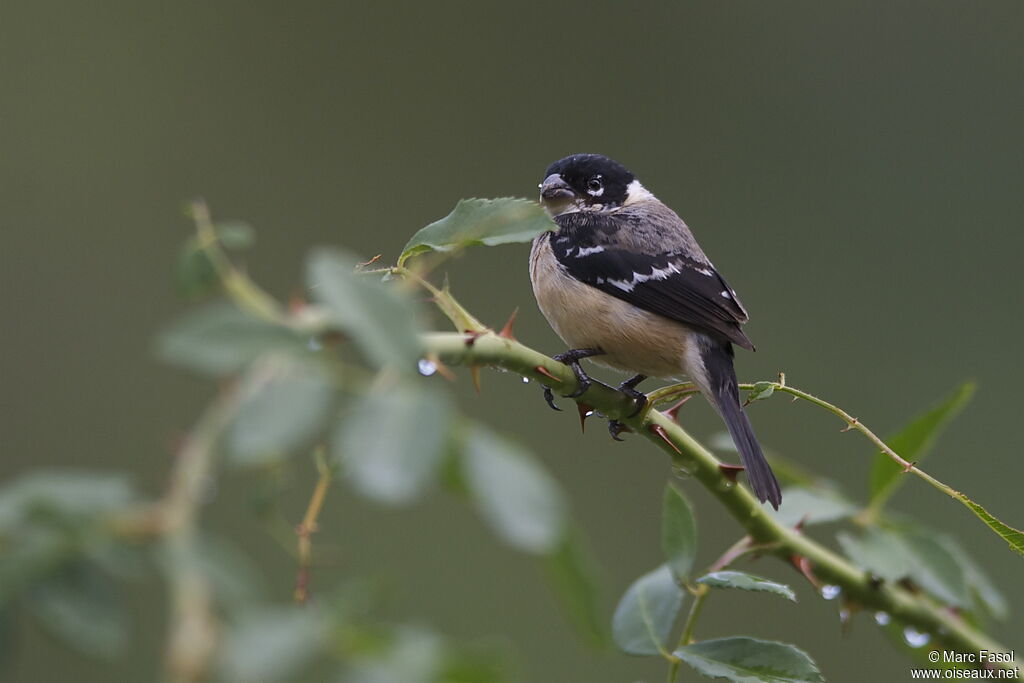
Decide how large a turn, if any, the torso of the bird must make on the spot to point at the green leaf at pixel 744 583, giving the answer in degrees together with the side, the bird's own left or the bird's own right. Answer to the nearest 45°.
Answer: approximately 90° to the bird's own left

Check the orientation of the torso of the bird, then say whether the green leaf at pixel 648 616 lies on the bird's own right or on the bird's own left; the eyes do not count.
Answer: on the bird's own left

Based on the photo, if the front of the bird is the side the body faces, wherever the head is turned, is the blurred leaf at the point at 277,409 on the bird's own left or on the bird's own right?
on the bird's own left

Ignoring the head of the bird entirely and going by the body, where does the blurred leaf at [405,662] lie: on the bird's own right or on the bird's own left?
on the bird's own left

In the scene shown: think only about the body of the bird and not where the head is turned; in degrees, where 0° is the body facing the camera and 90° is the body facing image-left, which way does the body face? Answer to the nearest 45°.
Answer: approximately 90°

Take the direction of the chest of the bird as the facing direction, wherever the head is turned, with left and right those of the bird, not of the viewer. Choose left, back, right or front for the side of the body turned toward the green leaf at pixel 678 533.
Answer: left
